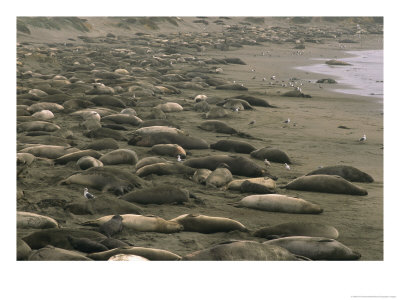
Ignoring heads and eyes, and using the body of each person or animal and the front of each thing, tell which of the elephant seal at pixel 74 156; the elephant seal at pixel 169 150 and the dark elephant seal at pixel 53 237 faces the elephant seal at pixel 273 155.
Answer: the elephant seal at pixel 169 150

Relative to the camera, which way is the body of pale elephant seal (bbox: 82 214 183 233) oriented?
to the viewer's right
